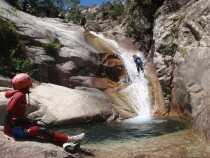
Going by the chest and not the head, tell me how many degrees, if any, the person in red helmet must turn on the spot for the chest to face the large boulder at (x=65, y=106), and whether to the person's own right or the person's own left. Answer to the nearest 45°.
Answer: approximately 90° to the person's own left

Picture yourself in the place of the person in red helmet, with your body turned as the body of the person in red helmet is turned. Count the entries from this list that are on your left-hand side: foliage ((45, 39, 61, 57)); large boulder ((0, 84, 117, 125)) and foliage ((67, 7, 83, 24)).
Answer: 3

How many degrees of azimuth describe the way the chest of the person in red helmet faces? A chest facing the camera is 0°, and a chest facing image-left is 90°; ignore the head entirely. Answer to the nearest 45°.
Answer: approximately 270°

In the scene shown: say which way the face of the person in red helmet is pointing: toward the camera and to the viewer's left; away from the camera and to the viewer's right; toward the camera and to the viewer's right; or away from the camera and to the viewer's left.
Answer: away from the camera and to the viewer's right

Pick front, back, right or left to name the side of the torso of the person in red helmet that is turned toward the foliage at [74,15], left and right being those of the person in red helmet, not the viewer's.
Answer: left
